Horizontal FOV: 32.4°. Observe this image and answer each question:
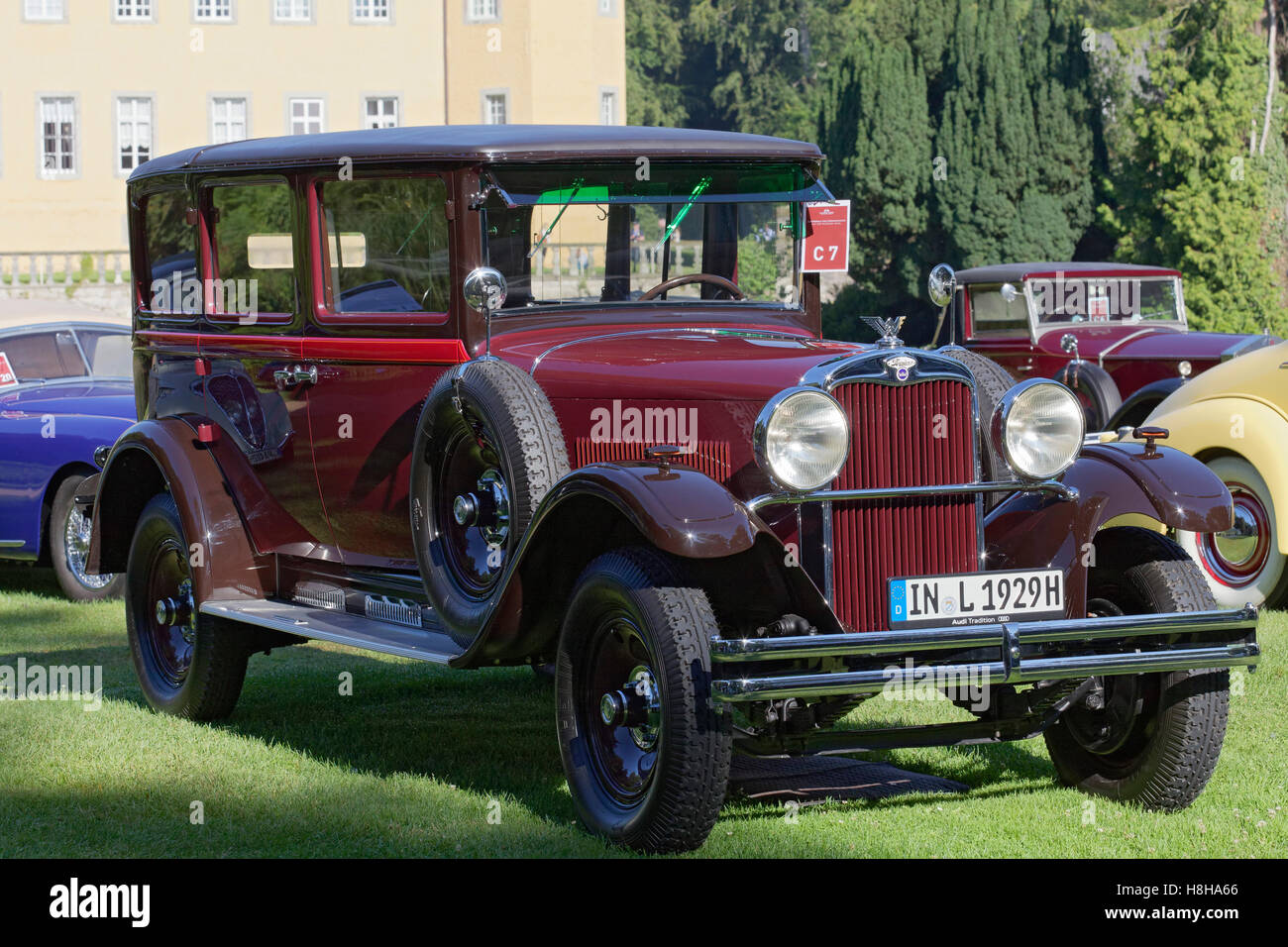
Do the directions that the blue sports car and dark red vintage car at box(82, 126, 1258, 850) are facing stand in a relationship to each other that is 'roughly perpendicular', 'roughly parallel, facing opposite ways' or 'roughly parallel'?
roughly perpendicular

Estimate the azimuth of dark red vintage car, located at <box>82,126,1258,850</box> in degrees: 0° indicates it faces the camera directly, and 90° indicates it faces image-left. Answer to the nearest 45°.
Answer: approximately 315°

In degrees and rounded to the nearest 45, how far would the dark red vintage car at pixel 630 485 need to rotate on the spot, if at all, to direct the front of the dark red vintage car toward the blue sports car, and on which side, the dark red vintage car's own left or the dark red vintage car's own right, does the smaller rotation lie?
approximately 180°

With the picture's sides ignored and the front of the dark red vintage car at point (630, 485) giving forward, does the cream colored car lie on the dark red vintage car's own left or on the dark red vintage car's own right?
on the dark red vintage car's own left

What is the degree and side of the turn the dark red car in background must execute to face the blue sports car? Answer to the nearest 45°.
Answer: approximately 90° to its right

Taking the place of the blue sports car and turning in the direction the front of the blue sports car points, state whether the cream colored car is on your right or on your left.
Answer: on your left
